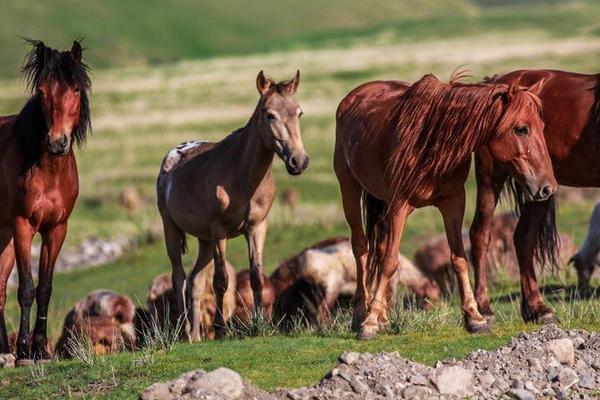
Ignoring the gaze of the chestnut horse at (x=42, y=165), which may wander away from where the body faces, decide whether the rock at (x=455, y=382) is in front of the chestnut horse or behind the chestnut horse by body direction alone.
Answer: in front

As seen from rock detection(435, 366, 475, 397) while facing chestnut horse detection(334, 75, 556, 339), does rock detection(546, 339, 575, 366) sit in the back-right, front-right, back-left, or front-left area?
front-right

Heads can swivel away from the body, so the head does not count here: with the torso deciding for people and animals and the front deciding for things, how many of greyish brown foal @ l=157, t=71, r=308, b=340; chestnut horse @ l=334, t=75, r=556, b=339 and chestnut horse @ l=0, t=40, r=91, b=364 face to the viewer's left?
0

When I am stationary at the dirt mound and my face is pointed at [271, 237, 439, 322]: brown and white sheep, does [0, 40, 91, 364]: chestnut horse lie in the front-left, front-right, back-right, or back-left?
front-left

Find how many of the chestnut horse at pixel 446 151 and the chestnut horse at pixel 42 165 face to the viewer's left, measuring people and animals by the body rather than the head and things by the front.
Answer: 0

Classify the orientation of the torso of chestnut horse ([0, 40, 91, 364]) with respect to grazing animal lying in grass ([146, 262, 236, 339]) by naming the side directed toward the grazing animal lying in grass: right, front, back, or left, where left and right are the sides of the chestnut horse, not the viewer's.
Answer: left

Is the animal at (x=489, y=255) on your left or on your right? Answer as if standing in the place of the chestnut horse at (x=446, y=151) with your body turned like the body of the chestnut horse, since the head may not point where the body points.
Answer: on your left

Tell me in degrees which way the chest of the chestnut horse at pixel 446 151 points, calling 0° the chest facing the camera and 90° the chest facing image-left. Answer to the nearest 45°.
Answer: approximately 315°
